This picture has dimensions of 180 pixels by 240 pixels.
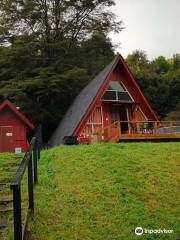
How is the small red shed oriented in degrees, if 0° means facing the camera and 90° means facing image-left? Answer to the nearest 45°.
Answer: approximately 0°

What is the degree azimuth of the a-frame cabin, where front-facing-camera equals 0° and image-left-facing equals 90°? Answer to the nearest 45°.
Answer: approximately 315°

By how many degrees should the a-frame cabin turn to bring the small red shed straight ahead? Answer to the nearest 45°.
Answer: approximately 135° to its right

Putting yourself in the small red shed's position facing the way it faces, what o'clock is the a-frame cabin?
The a-frame cabin is roughly at 9 o'clock from the small red shed.
